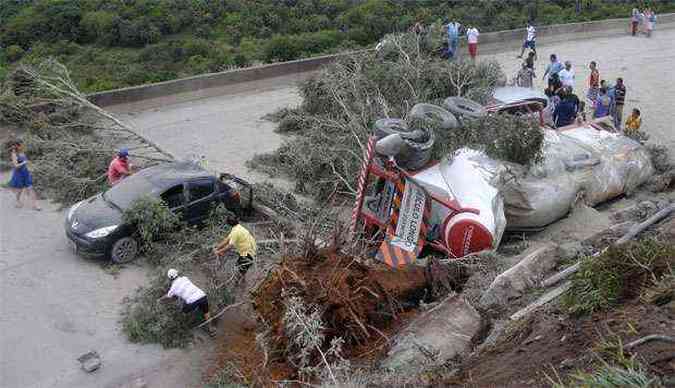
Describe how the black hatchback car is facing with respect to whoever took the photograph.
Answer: facing the viewer and to the left of the viewer

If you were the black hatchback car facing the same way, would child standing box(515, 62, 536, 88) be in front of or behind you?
behind

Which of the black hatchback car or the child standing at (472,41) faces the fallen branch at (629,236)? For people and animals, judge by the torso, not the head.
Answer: the child standing

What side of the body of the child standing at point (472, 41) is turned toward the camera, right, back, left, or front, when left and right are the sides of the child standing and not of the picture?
front

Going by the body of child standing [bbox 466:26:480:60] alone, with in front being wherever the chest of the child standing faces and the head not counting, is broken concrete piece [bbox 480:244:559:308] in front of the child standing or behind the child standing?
in front

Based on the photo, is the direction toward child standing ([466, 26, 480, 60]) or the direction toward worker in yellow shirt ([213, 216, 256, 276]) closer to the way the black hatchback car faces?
the worker in yellow shirt

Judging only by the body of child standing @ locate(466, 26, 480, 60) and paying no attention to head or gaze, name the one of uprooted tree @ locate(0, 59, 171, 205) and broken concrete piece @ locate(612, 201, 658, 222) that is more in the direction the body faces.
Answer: the broken concrete piece

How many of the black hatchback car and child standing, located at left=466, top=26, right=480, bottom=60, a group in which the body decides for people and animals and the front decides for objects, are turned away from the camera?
0

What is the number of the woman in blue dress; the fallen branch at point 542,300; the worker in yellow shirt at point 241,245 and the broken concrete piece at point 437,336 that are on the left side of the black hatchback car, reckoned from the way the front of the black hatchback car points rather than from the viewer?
3

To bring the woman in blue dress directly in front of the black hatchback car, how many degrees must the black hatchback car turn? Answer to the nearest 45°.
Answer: approximately 90° to its right

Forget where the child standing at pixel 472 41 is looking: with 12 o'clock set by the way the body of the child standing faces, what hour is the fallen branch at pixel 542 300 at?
The fallen branch is roughly at 12 o'clock from the child standing.

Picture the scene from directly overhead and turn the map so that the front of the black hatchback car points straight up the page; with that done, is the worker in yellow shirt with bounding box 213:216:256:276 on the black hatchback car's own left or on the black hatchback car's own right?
on the black hatchback car's own left

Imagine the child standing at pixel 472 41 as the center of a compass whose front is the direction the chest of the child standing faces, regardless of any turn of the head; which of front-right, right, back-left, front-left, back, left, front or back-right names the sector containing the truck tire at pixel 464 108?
front

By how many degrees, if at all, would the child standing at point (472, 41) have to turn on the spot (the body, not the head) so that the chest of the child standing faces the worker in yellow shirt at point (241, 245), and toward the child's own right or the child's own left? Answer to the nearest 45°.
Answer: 0° — they already face them

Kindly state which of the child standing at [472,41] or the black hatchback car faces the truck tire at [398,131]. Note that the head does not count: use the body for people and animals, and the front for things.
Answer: the child standing
